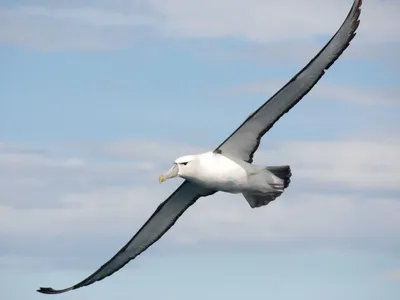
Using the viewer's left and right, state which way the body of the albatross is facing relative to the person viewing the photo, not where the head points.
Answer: facing the viewer and to the left of the viewer
